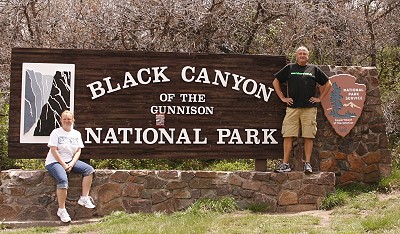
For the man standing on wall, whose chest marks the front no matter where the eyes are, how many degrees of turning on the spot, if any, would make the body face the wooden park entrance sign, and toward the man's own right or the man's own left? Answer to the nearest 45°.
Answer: approximately 90° to the man's own right

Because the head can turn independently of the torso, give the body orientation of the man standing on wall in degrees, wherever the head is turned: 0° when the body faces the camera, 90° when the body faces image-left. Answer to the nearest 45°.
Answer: approximately 0°

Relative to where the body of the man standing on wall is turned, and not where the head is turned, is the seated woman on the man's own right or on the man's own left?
on the man's own right

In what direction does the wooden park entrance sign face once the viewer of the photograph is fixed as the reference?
facing the viewer

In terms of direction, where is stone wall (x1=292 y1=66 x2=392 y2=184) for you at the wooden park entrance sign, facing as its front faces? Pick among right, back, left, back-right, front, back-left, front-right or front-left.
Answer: left

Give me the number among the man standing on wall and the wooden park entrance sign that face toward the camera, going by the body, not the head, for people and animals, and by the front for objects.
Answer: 2
